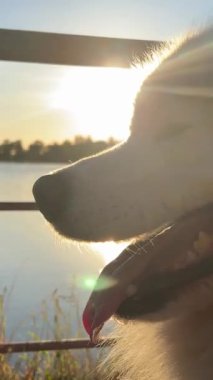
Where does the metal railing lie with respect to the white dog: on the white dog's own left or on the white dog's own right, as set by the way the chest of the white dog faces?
on the white dog's own right

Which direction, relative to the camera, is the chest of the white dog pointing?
to the viewer's left
